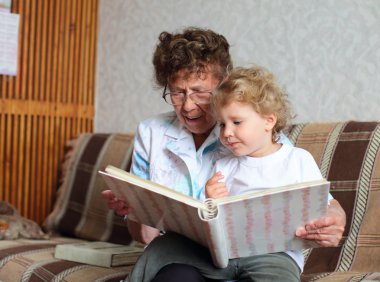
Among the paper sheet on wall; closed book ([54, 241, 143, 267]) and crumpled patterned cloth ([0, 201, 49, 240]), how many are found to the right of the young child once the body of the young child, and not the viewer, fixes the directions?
3

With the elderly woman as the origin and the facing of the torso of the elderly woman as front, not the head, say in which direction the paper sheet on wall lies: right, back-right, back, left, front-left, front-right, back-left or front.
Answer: back-right

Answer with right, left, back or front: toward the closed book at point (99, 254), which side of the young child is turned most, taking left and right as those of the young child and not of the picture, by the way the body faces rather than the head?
right

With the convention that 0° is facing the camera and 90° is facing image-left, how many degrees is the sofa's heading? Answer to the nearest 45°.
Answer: approximately 0°

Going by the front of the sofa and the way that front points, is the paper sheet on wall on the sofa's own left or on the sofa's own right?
on the sofa's own right

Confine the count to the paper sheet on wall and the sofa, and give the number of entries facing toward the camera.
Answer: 2

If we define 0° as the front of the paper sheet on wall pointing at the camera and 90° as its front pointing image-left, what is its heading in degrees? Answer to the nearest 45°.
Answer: approximately 0°

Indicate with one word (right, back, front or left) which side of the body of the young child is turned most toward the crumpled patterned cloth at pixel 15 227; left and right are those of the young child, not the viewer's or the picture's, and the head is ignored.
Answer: right
